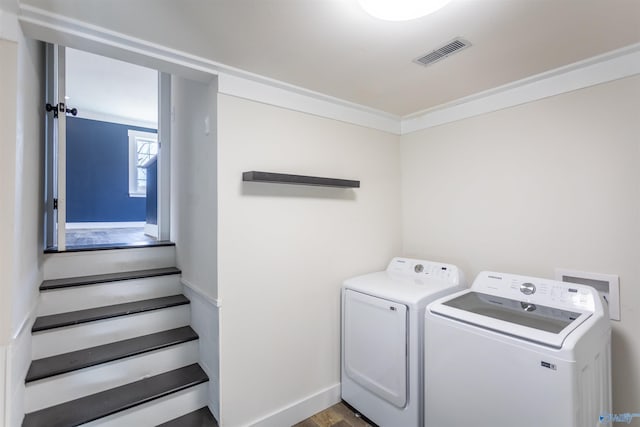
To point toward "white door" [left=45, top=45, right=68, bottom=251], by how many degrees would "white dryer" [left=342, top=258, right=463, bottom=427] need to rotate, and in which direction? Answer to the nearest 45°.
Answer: approximately 45° to its right

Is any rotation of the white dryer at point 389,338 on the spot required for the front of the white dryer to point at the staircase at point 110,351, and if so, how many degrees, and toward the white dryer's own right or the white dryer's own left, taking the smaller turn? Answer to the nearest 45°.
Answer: approximately 45° to the white dryer's own right

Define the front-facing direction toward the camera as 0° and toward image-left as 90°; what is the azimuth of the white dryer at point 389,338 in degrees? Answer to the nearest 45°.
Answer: approximately 45°

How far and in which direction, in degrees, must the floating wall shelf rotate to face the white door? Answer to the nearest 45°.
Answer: approximately 135° to its right

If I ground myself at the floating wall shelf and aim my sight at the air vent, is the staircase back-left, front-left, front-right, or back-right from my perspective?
back-right
